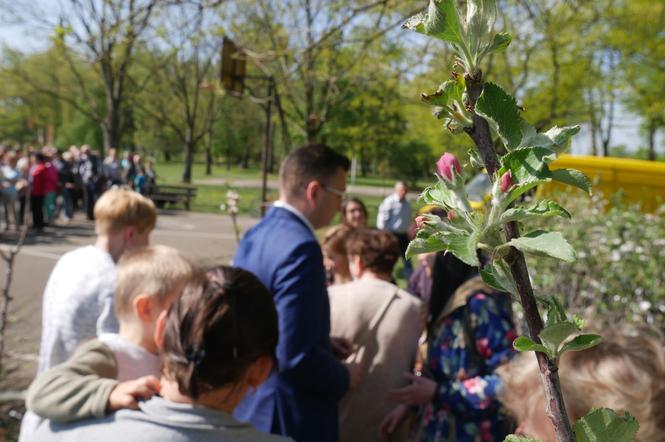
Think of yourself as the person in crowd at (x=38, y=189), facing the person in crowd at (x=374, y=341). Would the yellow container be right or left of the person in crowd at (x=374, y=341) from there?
left

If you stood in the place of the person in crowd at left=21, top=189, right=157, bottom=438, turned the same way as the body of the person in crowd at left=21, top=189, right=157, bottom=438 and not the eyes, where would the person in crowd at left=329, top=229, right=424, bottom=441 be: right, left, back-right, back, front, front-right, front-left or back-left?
front-right

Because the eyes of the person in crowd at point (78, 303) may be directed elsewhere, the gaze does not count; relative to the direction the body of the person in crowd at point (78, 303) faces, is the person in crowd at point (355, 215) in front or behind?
in front

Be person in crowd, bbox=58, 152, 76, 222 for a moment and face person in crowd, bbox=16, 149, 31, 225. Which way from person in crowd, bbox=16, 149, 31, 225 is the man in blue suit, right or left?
left

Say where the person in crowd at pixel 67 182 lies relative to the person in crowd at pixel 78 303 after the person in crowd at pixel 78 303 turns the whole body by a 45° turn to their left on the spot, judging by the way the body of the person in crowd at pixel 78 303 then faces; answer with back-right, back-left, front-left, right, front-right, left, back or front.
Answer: front

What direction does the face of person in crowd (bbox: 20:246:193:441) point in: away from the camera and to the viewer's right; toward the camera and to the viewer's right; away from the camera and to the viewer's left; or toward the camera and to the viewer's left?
away from the camera and to the viewer's right

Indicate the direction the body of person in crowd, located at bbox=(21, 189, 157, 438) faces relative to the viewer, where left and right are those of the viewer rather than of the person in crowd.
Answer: facing away from the viewer and to the right of the viewer

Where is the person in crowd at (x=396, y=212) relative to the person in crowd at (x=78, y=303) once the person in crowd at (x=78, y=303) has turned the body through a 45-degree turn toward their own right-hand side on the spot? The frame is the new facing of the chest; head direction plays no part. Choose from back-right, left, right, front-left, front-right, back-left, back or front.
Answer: front-left

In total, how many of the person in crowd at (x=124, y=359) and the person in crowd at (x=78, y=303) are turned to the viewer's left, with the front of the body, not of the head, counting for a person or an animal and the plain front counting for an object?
0

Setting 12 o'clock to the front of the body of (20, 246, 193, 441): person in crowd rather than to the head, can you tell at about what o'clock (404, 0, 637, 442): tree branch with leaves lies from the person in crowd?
The tree branch with leaves is roughly at 3 o'clock from the person in crowd.

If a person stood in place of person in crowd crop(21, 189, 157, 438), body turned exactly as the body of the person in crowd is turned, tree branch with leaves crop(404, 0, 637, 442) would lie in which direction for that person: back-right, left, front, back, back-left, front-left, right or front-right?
back-right

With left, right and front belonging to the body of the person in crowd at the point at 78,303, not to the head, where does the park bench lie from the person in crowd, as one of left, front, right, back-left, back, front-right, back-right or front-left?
front-left
